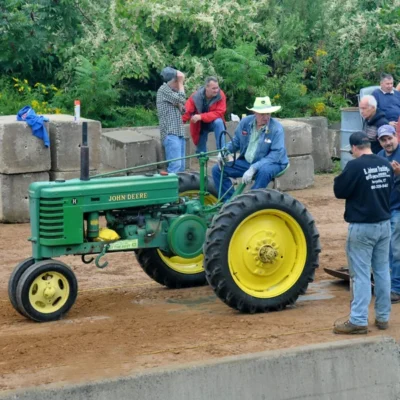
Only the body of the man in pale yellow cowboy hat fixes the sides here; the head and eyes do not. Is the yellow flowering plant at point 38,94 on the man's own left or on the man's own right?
on the man's own right

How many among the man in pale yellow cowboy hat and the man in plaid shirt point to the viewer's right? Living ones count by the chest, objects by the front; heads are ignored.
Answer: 1

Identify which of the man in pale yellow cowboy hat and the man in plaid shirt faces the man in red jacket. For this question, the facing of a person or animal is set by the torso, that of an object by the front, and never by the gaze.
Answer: the man in plaid shirt

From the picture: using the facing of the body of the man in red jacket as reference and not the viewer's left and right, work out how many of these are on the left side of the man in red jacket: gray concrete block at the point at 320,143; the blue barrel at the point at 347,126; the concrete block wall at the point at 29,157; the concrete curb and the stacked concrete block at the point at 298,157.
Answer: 3

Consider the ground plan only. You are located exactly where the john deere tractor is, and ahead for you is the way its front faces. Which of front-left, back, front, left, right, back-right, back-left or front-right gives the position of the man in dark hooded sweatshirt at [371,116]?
back

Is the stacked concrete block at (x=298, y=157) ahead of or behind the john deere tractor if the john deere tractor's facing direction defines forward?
behind

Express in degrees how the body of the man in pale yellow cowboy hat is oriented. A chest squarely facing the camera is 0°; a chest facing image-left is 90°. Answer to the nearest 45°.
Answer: approximately 45°

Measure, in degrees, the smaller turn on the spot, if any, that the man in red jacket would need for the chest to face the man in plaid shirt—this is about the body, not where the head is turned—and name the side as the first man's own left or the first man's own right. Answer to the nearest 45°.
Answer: approximately 135° to the first man's own right

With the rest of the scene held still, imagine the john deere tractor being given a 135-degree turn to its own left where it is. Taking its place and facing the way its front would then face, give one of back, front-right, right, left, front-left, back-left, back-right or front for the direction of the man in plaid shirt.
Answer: left
